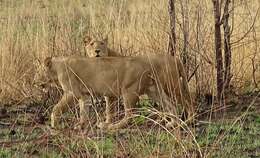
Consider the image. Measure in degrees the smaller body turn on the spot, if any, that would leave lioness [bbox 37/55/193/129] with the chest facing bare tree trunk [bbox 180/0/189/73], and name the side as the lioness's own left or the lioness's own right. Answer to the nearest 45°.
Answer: approximately 135° to the lioness's own right

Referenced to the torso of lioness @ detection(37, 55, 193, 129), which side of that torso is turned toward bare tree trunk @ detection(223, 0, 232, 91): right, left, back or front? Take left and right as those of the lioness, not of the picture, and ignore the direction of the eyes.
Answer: back

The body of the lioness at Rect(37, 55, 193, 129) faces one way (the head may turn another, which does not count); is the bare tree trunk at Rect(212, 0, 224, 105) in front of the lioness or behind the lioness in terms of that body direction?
behind

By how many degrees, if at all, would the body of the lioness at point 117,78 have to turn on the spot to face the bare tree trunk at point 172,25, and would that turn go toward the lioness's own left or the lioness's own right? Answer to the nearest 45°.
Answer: approximately 135° to the lioness's own right

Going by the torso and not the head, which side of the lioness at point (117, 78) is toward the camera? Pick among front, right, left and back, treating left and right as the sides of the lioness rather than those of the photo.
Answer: left
